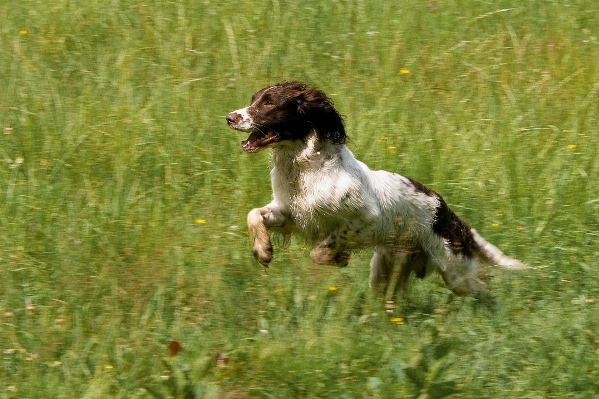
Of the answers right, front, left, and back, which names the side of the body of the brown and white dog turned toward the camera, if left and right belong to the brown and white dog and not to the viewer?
left
